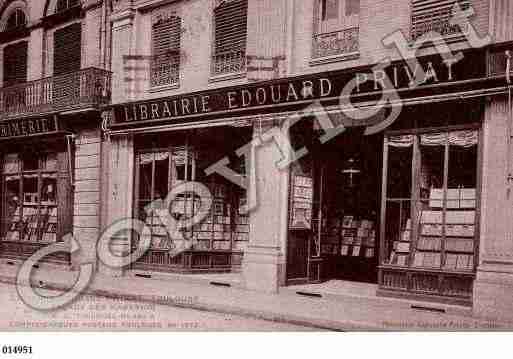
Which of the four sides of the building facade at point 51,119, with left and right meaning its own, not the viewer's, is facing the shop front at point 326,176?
left

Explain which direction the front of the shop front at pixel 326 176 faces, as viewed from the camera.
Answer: facing the viewer and to the left of the viewer

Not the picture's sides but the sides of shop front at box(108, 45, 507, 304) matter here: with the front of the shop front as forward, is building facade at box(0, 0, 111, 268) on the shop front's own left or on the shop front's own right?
on the shop front's own right

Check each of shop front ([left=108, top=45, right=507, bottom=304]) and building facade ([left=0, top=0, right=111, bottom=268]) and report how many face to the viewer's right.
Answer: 0

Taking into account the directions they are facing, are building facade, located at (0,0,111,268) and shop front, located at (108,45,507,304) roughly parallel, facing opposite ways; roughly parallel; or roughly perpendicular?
roughly parallel
